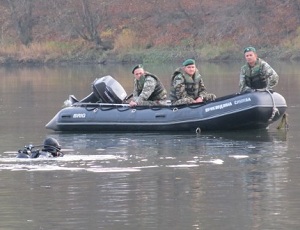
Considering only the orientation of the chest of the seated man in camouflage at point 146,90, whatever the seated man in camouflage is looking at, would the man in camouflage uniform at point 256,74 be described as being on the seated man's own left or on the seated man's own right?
on the seated man's own left

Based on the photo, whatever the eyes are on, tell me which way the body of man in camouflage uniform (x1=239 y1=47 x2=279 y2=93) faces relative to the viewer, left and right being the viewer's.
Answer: facing the viewer and to the left of the viewer

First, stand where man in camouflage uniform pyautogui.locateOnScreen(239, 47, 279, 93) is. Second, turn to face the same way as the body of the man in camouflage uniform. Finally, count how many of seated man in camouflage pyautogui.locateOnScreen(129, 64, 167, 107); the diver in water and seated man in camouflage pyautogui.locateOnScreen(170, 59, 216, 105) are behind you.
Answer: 0

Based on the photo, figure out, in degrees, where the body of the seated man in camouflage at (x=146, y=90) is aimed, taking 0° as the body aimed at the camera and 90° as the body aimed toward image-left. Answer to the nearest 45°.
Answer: approximately 45°

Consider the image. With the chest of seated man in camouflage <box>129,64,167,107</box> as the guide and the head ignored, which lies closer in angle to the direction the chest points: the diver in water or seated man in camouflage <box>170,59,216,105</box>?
the diver in water

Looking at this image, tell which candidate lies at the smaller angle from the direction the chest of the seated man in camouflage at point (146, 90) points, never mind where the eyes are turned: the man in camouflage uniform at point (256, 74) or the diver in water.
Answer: the diver in water

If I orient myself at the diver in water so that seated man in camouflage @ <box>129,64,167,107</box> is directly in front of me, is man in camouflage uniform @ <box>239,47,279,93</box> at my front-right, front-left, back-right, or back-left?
front-right

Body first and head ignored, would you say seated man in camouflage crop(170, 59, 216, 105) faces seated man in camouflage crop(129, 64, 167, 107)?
no

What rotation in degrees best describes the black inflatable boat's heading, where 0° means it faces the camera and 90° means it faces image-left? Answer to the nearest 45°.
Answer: approximately 270°

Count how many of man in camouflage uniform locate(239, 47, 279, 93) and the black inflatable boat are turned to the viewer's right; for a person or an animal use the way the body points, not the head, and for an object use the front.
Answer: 1

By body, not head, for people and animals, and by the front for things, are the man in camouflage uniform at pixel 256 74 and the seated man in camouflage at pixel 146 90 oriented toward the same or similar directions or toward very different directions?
same or similar directions

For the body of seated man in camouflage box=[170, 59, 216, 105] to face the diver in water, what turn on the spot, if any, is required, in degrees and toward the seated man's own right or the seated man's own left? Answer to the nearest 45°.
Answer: approximately 90° to the seated man's own right
